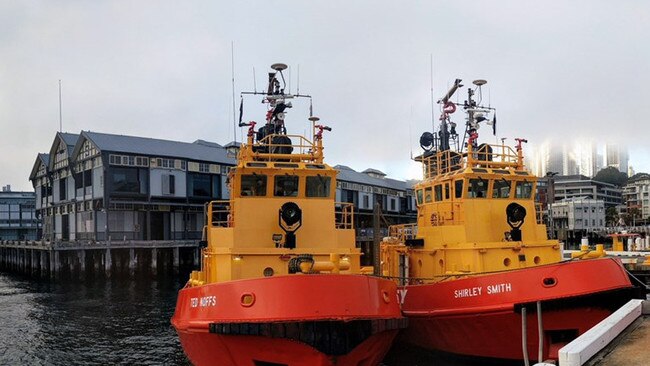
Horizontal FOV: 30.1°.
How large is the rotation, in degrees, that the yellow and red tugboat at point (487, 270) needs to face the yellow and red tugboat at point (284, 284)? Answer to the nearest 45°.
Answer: approximately 90° to its right

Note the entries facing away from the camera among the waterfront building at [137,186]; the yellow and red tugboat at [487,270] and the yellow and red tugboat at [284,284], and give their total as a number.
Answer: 0

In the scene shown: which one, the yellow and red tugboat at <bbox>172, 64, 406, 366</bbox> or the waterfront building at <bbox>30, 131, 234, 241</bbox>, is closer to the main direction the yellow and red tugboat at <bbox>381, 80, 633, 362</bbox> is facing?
the yellow and red tugboat

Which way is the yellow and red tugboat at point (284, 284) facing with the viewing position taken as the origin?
facing the viewer

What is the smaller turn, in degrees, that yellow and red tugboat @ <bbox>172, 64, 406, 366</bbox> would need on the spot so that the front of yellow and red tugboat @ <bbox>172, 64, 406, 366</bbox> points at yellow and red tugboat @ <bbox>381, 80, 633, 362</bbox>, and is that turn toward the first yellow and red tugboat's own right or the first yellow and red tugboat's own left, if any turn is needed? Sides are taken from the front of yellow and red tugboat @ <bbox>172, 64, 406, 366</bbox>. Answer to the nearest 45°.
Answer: approximately 135° to the first yellow and red tugboat's own left

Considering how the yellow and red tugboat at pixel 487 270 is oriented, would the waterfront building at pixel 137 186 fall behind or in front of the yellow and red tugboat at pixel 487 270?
behind

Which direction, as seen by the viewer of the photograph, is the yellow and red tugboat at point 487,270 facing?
facing the viewer and to the right of the viewer

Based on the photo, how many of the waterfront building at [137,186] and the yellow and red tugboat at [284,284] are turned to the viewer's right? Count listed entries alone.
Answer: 0
